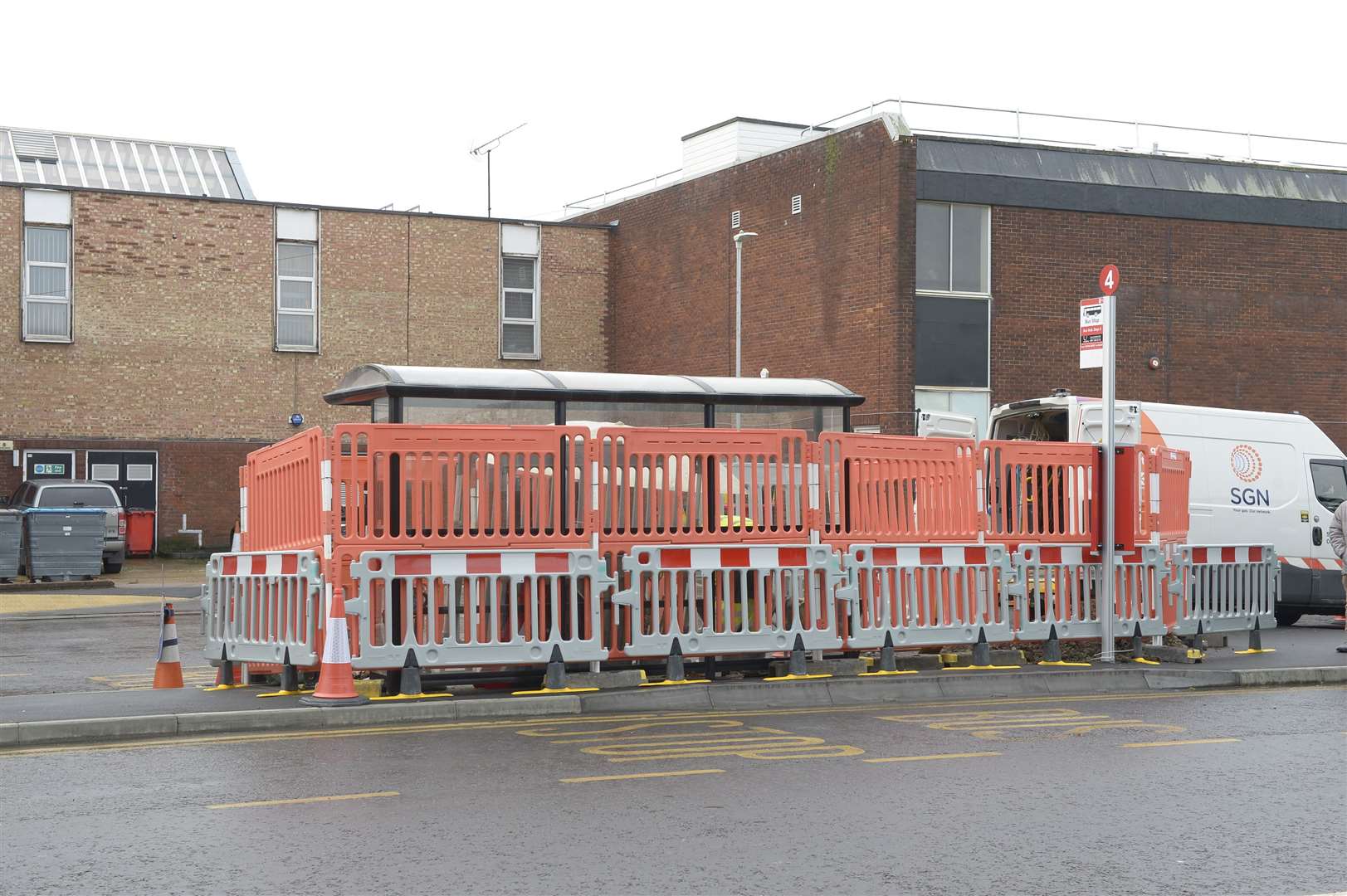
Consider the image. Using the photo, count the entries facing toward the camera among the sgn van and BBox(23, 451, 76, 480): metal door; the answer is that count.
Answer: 1

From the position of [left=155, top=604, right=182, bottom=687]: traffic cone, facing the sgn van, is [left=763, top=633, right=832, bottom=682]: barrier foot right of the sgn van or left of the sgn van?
right

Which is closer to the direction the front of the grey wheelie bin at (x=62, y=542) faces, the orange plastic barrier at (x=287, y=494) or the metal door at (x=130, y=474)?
the orange plastic barrier

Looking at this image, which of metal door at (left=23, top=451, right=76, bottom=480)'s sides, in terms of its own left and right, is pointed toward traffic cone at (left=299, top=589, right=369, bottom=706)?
front

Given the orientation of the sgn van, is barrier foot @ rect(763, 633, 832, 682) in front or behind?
behind

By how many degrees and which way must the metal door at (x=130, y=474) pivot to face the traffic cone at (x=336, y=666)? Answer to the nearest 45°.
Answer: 0° — it already faces it

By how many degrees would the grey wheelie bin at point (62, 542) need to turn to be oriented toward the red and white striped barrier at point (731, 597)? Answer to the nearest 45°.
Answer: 0° — it already faces it

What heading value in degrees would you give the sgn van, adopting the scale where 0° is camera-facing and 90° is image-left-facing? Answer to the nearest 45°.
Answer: approximately 225°

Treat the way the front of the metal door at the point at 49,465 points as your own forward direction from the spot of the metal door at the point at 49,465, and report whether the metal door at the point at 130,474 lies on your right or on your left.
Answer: on your left

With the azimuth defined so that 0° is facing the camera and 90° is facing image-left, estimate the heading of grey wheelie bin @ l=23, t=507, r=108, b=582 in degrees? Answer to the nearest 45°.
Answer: approximately 0°

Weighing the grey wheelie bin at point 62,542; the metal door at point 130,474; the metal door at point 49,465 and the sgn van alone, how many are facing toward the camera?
3

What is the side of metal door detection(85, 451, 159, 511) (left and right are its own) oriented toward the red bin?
front

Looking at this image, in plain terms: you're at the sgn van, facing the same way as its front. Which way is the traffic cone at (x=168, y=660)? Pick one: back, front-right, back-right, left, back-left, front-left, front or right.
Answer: back
